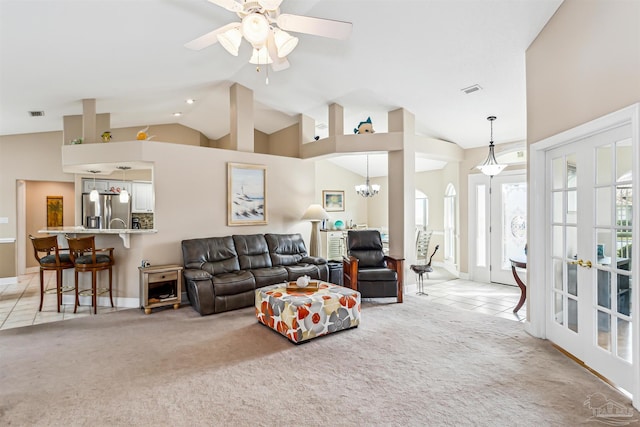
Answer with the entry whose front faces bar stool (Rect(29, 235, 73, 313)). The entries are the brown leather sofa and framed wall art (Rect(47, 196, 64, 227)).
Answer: the framed wall art

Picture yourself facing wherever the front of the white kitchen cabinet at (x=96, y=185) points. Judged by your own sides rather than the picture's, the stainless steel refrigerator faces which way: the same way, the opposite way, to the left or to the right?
the same way

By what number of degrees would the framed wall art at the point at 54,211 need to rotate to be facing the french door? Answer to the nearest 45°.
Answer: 0° — it already faces it

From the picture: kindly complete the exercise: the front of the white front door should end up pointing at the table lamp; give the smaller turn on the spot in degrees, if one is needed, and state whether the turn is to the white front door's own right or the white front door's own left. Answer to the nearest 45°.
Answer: approximately 90° to the white front door's own right

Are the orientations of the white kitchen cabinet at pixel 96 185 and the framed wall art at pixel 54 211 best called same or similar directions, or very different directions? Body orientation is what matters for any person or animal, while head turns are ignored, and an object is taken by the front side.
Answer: same or similar directions

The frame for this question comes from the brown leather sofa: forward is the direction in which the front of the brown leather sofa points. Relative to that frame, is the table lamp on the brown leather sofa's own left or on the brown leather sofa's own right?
on the brown leather sofa's own left

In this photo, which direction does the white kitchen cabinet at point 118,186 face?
toward the camera

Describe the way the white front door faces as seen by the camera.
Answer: facing the viewer

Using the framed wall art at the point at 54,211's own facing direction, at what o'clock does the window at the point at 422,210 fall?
The window is roughly at 10 o'clock from the framed wall art.

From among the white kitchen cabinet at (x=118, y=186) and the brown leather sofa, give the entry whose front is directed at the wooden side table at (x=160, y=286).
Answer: the white kitchen cabinet

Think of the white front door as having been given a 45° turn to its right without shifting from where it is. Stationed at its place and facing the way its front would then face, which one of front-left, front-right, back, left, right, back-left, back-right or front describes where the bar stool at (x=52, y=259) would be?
front

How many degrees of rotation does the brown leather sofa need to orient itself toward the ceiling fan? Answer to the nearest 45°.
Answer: approximately 45° to its right

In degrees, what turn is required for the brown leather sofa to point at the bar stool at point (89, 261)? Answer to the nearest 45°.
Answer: approximately 135° to its right

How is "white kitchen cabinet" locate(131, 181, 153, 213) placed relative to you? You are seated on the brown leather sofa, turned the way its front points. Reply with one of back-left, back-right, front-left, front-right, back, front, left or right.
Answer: back

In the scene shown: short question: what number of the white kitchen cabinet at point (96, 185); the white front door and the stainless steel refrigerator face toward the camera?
3

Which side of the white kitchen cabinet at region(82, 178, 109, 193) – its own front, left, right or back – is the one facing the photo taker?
front

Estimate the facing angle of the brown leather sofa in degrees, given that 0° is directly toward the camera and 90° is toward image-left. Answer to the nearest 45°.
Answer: approximately 315°

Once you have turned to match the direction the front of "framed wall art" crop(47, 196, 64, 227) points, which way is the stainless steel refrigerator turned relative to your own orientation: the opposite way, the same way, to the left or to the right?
the same way

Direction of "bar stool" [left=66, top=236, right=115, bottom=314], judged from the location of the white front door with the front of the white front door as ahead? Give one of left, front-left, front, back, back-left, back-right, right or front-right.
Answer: front-right

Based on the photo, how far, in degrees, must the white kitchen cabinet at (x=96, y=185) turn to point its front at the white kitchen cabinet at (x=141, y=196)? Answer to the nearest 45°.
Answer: approximately 90° to its left
